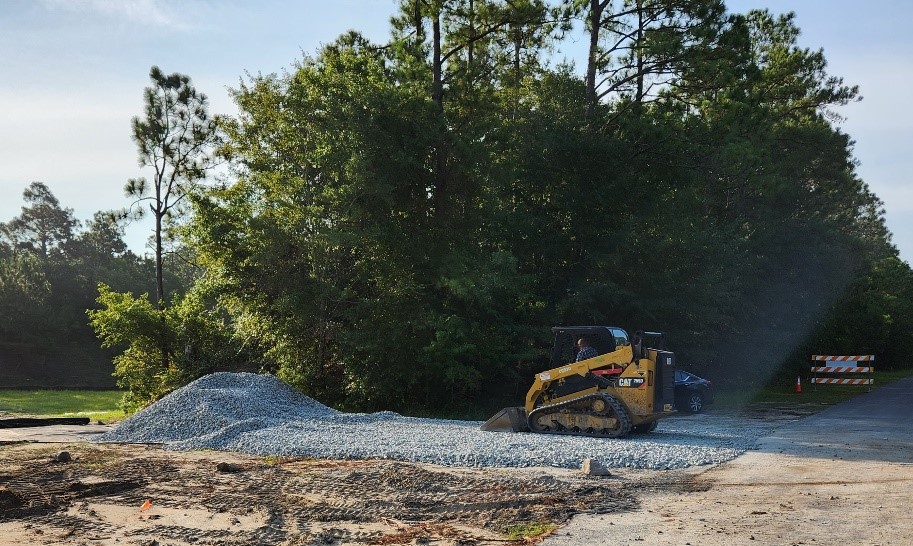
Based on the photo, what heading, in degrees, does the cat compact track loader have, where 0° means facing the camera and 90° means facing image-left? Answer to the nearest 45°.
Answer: approximately 90°
